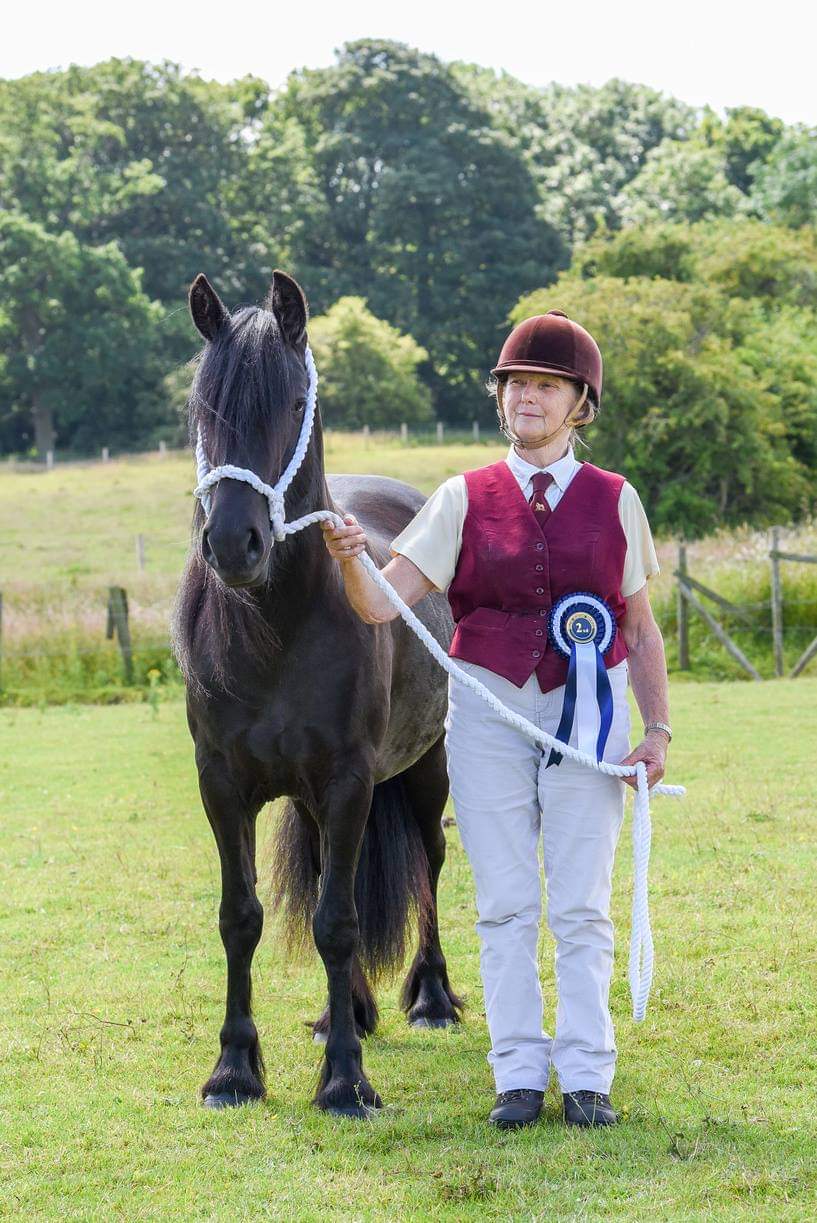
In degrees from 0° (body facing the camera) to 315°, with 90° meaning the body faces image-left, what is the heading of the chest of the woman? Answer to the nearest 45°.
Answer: approximately 0°

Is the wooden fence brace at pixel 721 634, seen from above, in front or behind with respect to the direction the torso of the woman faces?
behind

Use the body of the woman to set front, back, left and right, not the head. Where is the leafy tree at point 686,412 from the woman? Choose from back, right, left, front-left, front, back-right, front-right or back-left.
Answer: back

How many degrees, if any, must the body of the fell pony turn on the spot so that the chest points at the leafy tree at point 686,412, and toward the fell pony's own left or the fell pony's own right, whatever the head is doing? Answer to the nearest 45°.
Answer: approximately 135° to the fell pony's own right

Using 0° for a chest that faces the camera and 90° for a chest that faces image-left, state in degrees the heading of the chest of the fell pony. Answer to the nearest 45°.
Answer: approximately 45°

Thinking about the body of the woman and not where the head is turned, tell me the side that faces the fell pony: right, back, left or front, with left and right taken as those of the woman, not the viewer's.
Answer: right

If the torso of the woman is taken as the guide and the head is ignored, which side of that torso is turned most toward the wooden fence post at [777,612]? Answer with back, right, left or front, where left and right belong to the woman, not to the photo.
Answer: back

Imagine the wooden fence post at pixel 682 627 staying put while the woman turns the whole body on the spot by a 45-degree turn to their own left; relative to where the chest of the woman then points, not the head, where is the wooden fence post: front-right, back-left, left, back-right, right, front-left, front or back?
back-left
